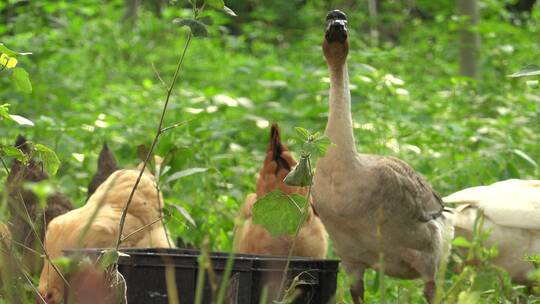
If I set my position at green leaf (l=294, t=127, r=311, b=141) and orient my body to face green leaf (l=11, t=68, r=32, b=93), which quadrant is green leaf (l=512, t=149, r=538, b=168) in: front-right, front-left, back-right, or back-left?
back-right

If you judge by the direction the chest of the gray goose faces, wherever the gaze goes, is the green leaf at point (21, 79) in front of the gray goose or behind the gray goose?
in front

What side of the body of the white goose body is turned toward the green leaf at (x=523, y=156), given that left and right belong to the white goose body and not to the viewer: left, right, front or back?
left

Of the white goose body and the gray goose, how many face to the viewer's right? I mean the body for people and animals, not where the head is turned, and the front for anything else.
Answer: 1

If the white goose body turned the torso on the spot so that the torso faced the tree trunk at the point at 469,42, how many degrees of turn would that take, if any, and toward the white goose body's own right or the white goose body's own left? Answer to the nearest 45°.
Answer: approximately 90° to the white goose body's own left

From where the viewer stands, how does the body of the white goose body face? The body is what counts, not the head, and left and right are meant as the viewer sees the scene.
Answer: facing to the right of the viewer

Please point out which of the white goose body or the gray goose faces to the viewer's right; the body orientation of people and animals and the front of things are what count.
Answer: the white goose body

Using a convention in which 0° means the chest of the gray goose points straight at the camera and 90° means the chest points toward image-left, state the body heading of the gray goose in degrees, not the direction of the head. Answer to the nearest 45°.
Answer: approximately 45°

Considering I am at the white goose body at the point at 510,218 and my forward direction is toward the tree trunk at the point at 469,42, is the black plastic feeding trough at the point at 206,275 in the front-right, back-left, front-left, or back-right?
back-left
